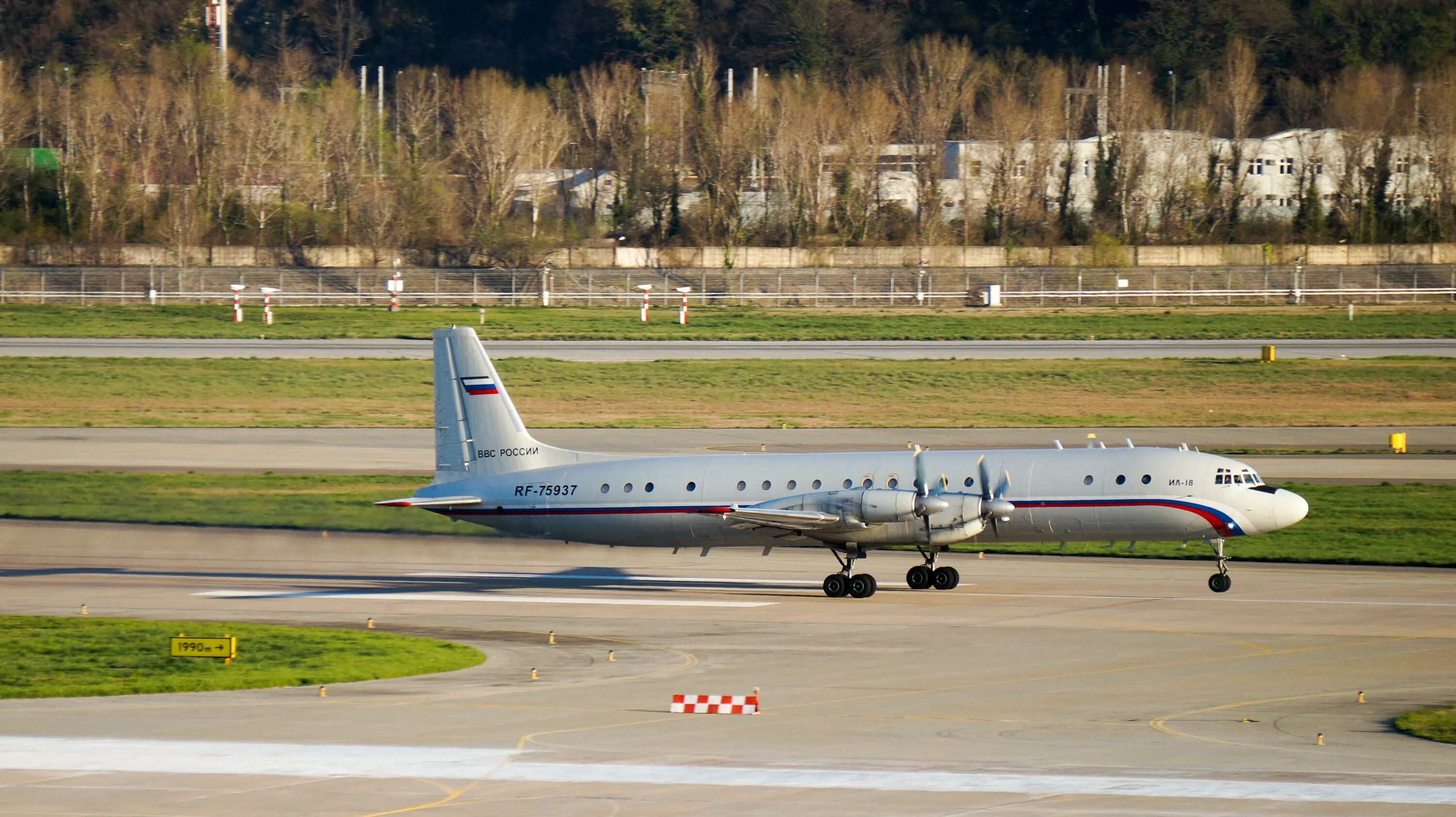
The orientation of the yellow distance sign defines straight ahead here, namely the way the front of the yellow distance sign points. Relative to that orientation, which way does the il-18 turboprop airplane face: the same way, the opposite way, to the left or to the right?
to the left

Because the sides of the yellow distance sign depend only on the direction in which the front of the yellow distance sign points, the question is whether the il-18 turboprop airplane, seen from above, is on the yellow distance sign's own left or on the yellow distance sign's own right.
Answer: on the yellow distance sign's own left

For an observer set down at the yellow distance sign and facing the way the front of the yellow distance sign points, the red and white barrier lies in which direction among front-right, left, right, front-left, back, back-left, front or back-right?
front-left

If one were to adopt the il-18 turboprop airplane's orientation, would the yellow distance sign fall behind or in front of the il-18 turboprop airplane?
behind

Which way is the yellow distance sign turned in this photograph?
toward the camera

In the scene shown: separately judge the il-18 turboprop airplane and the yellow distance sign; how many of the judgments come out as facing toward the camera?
1

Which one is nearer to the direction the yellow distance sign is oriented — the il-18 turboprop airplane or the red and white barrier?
the red and white barrier

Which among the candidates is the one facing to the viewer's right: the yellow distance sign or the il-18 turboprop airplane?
the il-18 turboprop airplane

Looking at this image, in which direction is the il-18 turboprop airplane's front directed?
to the viewer's right
